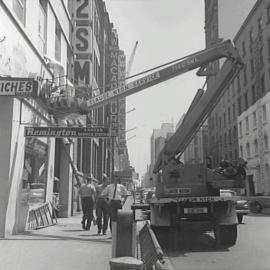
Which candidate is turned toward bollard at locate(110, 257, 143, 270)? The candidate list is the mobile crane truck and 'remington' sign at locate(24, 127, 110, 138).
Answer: the 'remington' sign

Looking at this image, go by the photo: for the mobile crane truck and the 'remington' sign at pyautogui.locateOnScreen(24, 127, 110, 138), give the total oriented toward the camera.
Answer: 1

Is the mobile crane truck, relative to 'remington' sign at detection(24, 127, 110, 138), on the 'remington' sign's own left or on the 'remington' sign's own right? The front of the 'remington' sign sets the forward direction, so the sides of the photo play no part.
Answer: on the 'remington' sign's own left

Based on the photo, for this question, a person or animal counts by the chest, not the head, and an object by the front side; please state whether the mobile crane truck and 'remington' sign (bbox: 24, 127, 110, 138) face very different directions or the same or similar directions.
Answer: very different directions

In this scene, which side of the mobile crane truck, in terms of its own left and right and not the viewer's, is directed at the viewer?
back

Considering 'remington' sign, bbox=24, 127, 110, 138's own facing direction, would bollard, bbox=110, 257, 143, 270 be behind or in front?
in front

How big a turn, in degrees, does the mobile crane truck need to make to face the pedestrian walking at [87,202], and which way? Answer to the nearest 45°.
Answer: approximately 45° to its left

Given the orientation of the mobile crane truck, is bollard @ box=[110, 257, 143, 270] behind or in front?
behind
